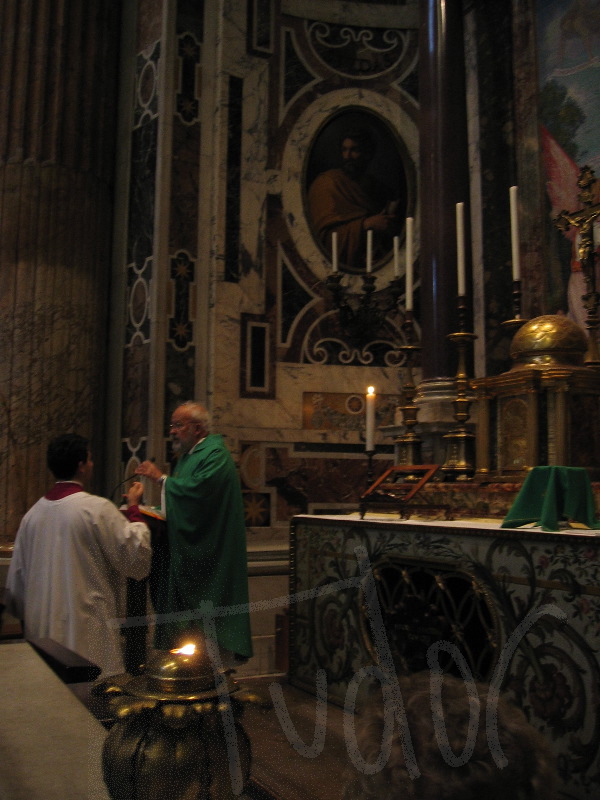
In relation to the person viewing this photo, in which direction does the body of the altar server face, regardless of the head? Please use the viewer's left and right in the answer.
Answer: facing away from the viewer and to the right of the viewer

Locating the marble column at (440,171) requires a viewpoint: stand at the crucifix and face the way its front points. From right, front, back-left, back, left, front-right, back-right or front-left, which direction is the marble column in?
right

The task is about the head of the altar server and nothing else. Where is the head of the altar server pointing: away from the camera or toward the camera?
away from the camera

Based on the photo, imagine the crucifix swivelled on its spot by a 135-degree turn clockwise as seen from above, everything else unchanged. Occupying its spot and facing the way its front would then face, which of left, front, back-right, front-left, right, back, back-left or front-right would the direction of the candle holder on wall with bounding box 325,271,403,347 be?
front-left

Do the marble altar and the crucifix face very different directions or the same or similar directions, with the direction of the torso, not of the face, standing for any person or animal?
same or similar directions

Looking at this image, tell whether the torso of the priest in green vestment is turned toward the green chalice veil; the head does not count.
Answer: no

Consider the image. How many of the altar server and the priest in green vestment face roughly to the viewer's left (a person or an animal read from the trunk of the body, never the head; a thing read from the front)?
1

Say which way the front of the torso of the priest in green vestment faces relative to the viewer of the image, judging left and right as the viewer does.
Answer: facing to the left of the viewer

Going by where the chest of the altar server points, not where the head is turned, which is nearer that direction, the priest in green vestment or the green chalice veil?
the priest in green vestment

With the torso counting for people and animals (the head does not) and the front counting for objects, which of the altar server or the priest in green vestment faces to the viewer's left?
the priest in green vestment

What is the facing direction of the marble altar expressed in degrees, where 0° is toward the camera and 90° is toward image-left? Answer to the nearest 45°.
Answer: approximately 45°

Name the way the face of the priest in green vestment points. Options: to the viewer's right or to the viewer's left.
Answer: to the viewer's left

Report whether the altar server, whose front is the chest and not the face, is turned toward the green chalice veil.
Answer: no

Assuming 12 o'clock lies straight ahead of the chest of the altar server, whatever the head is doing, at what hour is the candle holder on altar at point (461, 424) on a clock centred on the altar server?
The candle holder on altar is roughly at 1 o'clock from the altar server.

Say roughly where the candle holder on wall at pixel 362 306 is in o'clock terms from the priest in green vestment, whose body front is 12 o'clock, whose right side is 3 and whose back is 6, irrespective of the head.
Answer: The candle holder on wall is roughly at 4 o'clock from the priest in green vestment.
